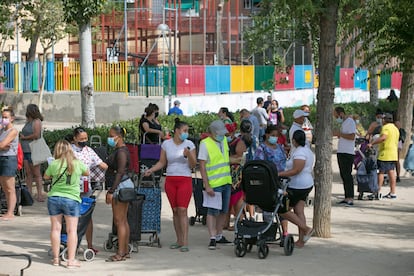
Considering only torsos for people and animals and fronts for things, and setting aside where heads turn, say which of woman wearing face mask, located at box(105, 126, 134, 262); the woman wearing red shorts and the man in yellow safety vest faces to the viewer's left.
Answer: the woman wearing face mask

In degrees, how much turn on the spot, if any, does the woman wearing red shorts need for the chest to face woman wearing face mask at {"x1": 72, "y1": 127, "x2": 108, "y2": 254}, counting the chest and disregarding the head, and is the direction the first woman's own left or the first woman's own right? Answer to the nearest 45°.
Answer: approximately 90° to the first woman's own right

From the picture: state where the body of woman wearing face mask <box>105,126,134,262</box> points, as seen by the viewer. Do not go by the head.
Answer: to the viewer's left

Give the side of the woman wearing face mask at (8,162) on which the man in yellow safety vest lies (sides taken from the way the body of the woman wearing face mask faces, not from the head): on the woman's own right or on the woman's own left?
on the woman's own left

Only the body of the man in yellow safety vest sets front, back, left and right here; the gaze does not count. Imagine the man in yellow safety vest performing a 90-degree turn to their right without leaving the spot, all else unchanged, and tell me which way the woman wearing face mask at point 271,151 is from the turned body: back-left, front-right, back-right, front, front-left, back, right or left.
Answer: back

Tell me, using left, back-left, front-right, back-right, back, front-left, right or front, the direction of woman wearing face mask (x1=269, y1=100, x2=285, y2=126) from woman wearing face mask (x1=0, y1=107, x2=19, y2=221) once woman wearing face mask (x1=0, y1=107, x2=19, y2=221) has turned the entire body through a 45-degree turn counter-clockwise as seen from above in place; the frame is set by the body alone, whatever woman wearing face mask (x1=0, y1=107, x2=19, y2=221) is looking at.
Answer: back-left

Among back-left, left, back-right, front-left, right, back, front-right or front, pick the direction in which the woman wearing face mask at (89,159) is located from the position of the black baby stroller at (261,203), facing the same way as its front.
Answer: front-right

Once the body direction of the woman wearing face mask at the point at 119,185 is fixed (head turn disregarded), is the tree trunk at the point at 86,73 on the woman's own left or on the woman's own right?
on the woman's own right

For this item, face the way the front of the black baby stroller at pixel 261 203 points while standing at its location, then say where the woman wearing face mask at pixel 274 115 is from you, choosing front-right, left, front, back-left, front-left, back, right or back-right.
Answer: back-right
